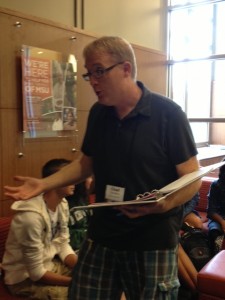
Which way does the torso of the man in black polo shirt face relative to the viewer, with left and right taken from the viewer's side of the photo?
facing the viewer and to the left of the viewer

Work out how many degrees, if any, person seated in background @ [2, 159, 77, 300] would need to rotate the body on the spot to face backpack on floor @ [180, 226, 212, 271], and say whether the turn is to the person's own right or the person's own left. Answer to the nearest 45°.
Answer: approximately 90° to the person's own left

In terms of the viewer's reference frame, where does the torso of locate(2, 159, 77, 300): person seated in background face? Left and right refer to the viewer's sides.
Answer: facing the viewer and to the right of the viewer

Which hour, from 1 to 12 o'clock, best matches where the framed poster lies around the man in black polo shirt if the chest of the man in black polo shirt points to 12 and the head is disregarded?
The framed poster is roughly at 4 o'clock from the man in black polo shirt.

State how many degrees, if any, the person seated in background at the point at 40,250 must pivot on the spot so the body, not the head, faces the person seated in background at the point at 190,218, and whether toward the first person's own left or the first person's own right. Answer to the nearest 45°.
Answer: approximately 90° to the first person's own left

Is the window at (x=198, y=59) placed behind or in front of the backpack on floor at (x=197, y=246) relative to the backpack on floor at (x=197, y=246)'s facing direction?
behind

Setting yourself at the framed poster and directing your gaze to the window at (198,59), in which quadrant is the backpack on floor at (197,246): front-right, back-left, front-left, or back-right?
front-right

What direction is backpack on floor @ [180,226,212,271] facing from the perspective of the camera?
toward the camera

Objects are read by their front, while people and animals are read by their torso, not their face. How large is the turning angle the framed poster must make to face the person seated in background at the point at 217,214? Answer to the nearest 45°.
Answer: approximately 45° to its left

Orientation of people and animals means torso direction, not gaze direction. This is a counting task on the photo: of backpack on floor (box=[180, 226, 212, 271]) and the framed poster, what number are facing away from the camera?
0

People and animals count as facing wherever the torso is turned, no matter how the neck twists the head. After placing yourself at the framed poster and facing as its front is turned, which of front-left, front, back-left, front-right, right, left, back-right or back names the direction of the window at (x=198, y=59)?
left

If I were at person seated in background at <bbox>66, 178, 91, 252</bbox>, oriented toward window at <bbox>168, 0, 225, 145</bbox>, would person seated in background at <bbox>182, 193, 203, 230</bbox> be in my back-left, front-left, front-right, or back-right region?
front-right

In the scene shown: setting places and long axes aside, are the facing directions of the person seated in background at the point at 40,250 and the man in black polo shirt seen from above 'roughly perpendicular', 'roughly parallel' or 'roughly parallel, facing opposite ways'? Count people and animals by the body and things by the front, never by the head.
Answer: roughly perpendicular
